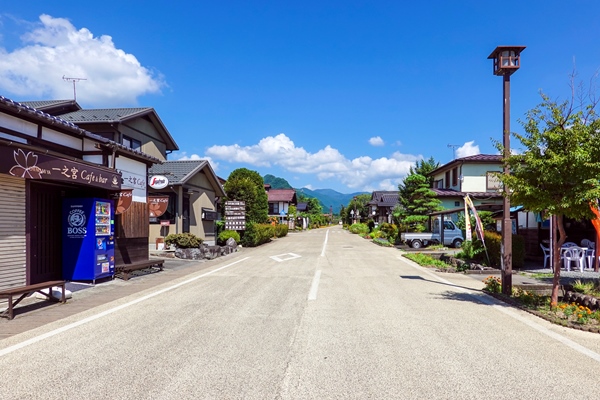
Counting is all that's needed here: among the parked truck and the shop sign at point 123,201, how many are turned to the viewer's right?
1

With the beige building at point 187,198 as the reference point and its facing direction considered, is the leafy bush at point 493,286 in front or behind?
in front

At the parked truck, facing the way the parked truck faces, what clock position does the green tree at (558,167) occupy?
The green tree is roughly at 3 o'clock from the parked truck.

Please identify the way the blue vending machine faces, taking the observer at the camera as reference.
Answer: facing the viewer and to the right of the viewer

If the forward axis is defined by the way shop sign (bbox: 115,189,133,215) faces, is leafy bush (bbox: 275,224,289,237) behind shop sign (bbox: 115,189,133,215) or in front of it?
behind

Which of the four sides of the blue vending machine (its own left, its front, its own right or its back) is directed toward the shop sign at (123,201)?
left

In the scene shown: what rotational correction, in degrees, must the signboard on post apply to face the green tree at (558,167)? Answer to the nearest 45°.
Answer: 0° — it already faces it

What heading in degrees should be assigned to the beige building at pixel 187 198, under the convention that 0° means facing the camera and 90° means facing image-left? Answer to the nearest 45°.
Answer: approximately 315°
